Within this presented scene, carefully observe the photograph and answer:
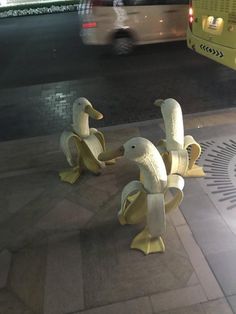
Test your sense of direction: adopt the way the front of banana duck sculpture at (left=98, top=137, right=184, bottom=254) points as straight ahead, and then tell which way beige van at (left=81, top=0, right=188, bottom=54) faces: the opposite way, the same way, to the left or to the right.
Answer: the opposite way

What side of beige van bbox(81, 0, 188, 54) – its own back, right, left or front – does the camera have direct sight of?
right

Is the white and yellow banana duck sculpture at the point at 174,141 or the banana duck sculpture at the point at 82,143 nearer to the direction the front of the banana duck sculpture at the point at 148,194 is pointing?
the banana duck sculpture at the point at 82,143

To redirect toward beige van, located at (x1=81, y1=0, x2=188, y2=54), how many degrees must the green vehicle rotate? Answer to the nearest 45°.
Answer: approximately 90° to its left

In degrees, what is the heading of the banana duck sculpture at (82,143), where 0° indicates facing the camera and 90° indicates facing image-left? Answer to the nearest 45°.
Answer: approximately 315°

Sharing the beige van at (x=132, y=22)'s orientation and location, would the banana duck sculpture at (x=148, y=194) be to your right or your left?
on your right

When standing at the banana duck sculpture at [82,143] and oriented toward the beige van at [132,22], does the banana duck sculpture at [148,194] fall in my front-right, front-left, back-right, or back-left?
back-right

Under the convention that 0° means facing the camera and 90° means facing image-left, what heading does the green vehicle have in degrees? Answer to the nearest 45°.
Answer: approximately 225°

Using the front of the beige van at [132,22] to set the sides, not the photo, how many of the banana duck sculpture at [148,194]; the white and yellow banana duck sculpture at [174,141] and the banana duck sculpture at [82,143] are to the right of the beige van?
3

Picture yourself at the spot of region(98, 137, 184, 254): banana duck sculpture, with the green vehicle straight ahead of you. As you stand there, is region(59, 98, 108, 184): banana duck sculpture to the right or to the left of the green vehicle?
left

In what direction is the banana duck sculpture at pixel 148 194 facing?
to the viewer's left

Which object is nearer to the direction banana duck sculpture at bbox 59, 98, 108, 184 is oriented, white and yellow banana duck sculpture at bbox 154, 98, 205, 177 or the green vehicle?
the white and yellow banana duck sculpture

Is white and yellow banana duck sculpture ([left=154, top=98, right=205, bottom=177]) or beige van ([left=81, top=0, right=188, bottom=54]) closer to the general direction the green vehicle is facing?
the beige van

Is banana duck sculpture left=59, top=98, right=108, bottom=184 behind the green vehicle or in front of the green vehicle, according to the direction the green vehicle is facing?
behind
